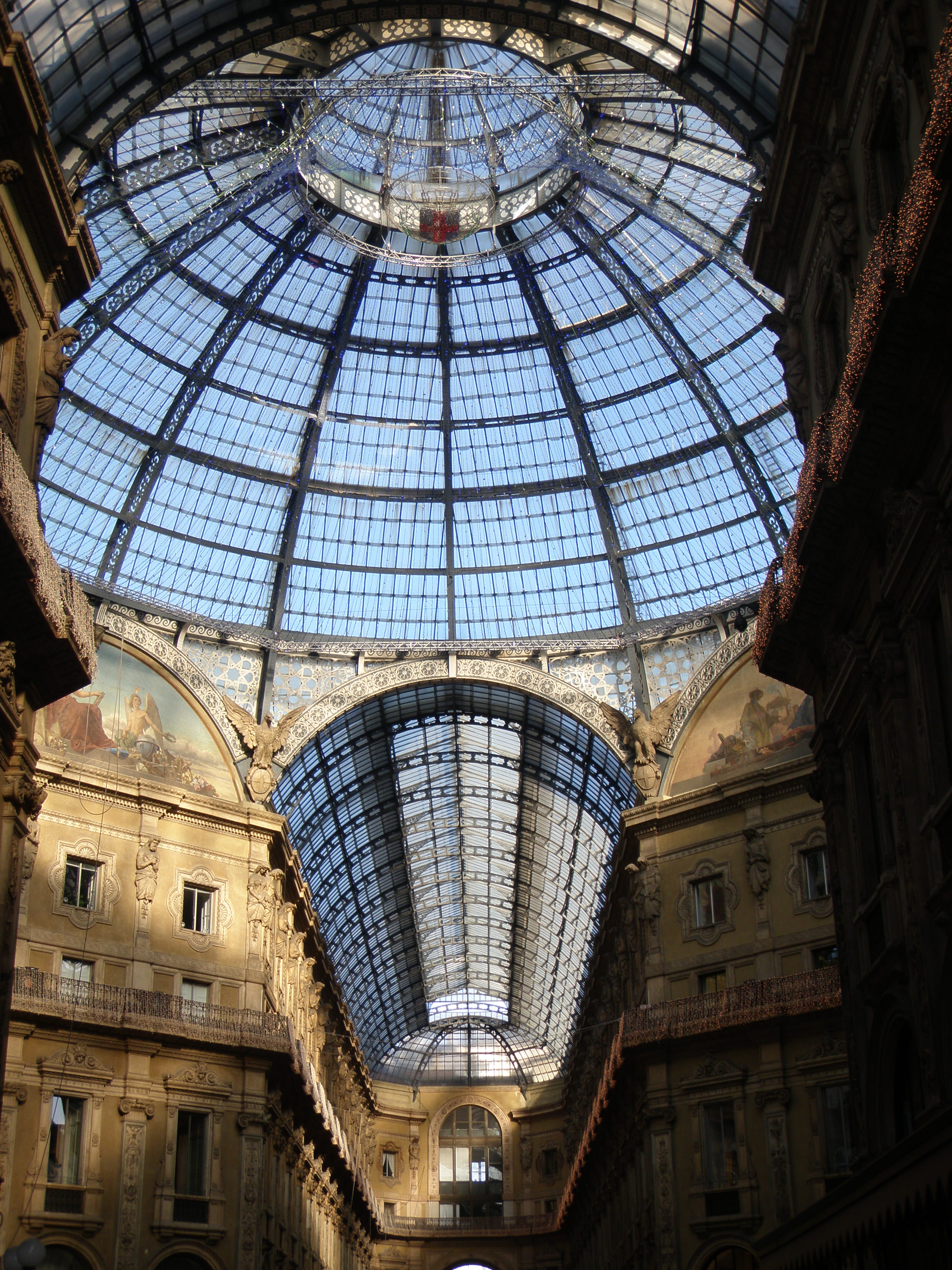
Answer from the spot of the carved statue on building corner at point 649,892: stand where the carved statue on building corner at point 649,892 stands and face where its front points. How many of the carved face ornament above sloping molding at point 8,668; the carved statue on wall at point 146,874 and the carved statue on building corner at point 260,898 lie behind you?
0

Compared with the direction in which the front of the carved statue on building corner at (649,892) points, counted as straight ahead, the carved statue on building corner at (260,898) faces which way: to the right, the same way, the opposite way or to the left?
to the left

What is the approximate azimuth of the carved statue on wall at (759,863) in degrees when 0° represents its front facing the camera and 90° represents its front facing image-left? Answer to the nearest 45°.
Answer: approximately 45°

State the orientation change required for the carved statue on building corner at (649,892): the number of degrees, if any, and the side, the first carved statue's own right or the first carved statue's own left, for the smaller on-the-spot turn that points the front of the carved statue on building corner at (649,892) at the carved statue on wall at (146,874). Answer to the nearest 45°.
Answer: approximately 45° to the first carved statue's own right

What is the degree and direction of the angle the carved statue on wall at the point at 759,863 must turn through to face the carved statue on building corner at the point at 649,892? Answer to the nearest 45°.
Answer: approximately 90° to its right

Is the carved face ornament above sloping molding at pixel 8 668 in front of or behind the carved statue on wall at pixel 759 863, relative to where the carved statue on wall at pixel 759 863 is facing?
in front

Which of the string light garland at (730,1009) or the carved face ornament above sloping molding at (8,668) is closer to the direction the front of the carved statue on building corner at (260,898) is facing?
the string light garland

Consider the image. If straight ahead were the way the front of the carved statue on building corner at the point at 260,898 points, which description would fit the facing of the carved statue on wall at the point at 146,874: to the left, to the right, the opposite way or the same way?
the same way

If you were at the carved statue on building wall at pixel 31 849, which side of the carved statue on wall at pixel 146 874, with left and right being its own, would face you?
right

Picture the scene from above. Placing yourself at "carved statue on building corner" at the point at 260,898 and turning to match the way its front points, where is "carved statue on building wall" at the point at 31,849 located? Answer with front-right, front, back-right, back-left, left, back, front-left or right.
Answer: right

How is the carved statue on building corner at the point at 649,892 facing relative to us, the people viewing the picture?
facing the viewer and to the left of the viewer

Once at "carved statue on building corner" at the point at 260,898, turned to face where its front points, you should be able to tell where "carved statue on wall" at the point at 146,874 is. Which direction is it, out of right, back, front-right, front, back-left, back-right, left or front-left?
right

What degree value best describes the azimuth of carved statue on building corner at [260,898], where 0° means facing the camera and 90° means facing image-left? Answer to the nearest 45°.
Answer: approximately 315°

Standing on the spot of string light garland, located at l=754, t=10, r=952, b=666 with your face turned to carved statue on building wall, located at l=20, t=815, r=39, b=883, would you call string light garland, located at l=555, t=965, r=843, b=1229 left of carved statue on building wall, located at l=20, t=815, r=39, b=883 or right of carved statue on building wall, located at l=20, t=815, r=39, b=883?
right
